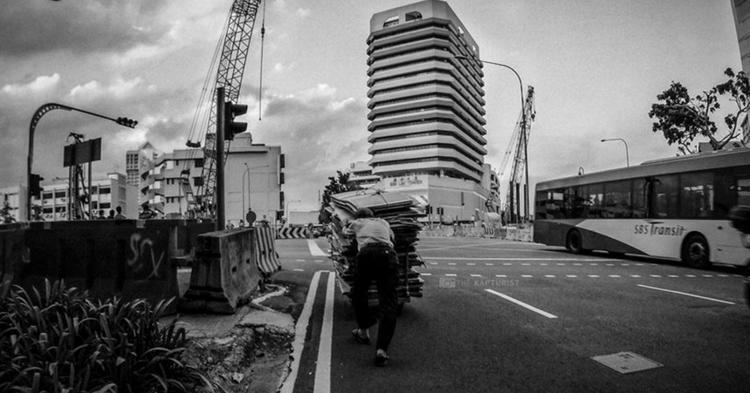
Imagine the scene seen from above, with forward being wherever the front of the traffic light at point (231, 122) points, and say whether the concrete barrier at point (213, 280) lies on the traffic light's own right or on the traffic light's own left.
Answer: on the traffic light's own right

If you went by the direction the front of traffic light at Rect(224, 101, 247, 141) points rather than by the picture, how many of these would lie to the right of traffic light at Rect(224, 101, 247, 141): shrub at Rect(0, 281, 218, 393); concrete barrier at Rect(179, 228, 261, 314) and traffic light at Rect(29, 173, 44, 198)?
2

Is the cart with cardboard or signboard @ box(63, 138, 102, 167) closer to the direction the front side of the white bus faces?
the cart with cardboard

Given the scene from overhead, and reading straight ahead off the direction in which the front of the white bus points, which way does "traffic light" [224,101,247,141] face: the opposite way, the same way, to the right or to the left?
to the left

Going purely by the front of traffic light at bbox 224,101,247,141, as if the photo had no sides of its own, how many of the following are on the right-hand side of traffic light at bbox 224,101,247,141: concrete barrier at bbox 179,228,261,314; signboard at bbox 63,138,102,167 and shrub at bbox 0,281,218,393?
2
